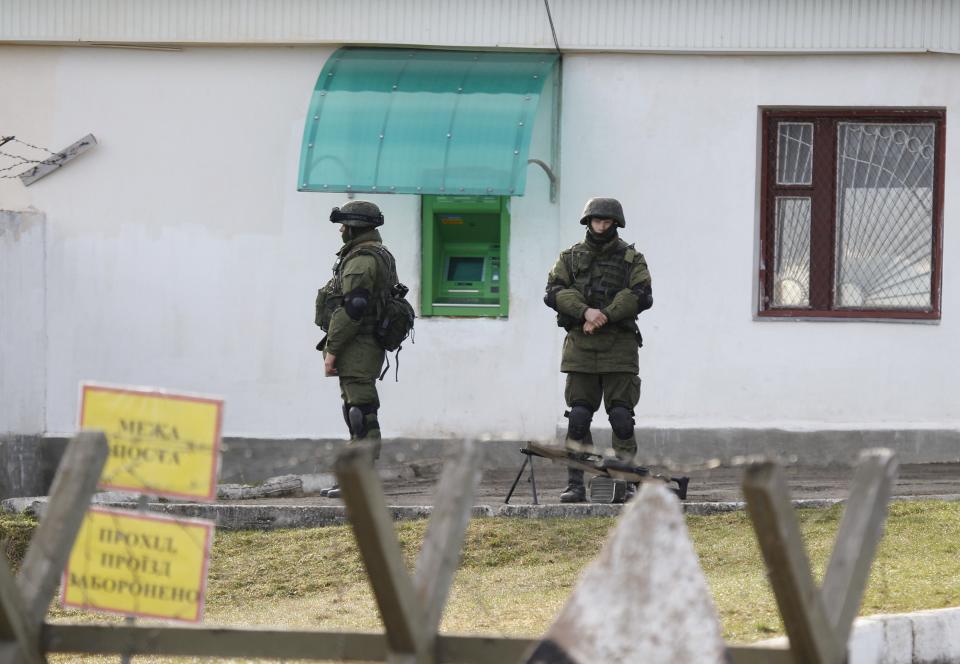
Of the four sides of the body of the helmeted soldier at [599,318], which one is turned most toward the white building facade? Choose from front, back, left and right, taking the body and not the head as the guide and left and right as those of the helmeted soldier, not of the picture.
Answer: back

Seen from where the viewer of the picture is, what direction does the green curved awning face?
facing the viewer

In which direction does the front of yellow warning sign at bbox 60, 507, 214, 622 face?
toward the camera

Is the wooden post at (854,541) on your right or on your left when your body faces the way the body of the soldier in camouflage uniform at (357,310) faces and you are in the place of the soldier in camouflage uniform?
on your left

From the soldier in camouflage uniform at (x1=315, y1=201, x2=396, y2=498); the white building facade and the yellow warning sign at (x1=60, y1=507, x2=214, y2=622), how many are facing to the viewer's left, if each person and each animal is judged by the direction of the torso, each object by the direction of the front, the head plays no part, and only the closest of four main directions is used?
1

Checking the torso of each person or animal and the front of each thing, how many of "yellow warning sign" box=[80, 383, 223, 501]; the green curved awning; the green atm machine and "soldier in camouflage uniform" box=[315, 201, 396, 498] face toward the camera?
3

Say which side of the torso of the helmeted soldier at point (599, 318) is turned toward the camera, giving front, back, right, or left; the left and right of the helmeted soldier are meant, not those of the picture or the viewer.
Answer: front

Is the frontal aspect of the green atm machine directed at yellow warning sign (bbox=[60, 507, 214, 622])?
yes

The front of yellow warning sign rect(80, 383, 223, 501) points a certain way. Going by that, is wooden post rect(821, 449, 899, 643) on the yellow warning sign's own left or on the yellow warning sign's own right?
on the yellow warning sign's own left

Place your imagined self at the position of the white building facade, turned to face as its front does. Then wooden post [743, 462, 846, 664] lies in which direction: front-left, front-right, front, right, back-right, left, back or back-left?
front

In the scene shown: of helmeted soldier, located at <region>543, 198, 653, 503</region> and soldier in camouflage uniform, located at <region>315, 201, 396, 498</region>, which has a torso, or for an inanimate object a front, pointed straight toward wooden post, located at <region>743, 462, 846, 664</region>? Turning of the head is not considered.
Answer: the helmeted soldier

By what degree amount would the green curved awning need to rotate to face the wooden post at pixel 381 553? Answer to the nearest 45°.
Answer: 0° — it already faces it

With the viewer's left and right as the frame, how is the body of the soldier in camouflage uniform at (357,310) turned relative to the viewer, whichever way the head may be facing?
facing to the left of the viewer

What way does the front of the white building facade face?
toward the camera

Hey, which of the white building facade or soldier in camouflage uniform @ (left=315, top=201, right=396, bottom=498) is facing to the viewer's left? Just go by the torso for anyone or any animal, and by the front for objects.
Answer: the soldier in camouflage uniform
